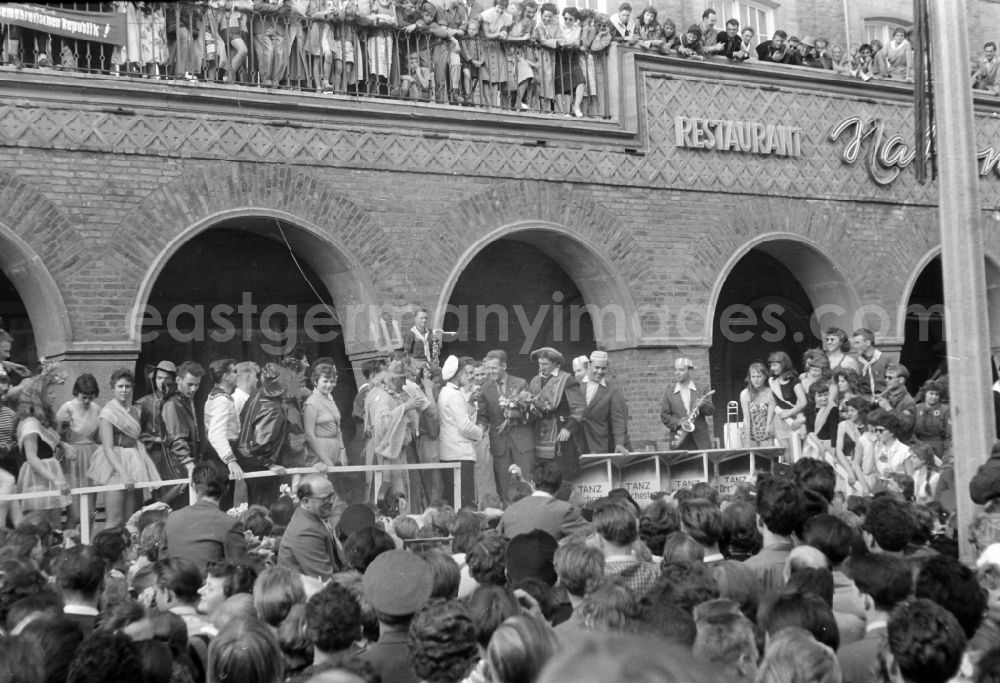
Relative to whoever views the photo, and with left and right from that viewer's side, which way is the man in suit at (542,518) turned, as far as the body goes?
facing away from the viewer

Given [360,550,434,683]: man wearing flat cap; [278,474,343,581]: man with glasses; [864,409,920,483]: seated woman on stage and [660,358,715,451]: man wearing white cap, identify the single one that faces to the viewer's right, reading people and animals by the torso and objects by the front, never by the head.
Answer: the man with glasses

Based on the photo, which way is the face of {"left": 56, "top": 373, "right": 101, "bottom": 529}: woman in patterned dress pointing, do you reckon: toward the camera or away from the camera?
toward the camera

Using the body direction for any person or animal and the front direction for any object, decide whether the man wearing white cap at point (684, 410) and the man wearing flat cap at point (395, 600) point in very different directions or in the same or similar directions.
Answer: very different directions

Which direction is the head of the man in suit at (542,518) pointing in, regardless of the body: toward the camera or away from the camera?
away from the camera

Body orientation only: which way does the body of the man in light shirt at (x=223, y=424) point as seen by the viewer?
to the viewer's right

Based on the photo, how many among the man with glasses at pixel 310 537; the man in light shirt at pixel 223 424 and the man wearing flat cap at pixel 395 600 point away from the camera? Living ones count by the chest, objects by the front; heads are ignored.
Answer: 1

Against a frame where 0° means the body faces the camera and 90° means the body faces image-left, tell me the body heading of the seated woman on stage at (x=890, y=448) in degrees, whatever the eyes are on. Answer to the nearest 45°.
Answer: approximately 45°

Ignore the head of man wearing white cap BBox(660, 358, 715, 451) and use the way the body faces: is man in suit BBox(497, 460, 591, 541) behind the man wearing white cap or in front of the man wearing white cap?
in front

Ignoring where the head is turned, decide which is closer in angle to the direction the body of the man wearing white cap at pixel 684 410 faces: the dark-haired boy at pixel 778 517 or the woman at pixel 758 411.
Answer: the dark-haired boy

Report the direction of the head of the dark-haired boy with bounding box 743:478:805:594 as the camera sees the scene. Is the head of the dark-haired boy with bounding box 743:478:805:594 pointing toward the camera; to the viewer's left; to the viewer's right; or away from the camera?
away from the camera

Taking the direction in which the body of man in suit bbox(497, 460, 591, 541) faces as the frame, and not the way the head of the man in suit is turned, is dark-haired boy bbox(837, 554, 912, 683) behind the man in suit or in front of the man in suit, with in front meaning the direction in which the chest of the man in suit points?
behind

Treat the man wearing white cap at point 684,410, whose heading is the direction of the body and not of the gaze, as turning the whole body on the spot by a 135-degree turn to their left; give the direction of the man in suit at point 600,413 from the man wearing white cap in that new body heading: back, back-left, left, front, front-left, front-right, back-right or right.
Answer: back

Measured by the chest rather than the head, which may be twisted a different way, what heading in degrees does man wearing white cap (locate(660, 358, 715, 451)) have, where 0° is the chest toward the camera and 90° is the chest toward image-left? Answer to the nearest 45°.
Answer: approximately 0°

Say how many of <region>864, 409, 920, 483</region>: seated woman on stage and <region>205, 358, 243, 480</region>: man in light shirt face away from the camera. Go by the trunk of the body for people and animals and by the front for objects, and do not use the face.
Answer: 0

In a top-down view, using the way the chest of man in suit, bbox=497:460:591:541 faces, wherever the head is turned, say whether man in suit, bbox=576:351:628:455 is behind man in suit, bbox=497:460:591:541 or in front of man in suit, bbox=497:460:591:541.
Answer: in front

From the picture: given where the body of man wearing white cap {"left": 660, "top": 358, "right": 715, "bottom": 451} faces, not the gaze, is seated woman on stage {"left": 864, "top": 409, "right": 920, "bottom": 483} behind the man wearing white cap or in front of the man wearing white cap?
in front

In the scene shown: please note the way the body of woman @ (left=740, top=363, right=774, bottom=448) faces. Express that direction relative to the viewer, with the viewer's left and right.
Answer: facing the viewer
